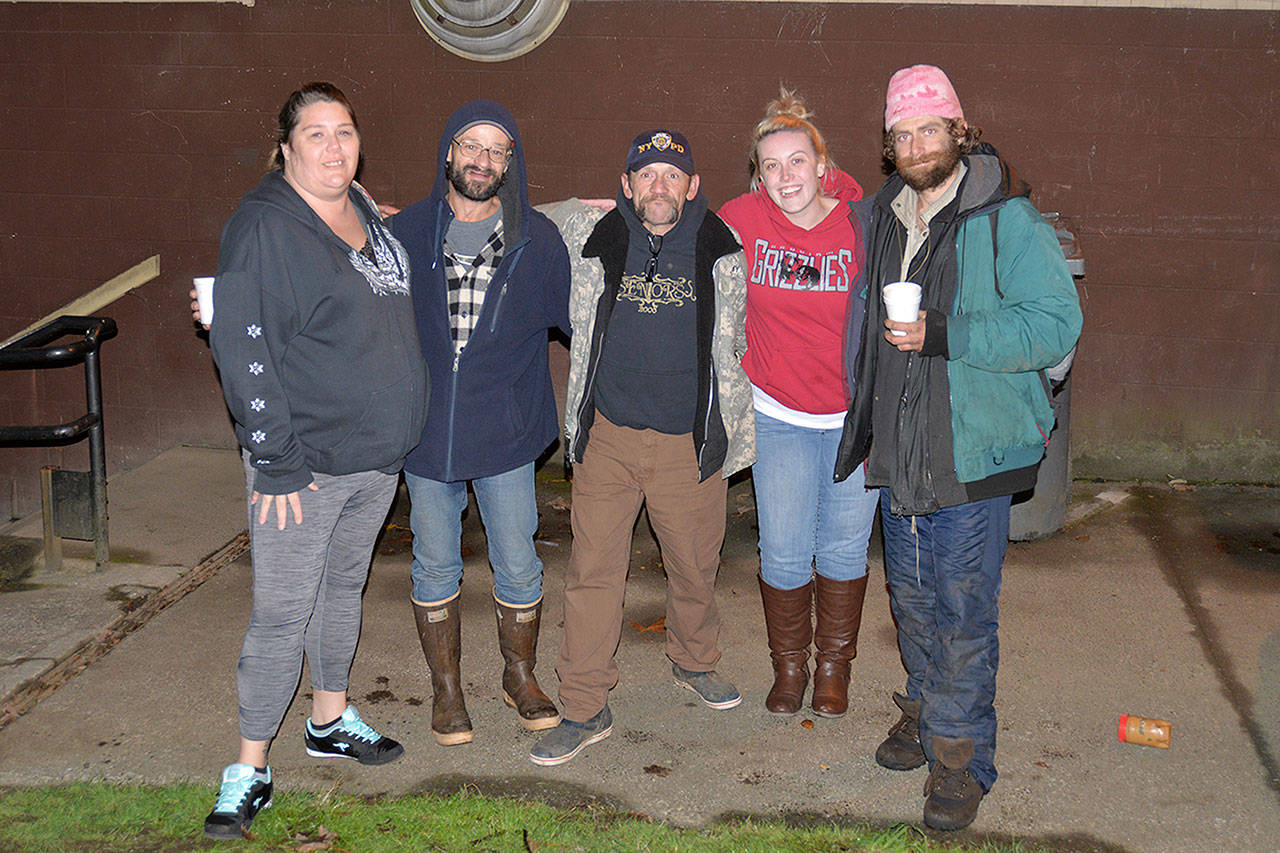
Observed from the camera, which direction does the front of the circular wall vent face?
facing the viewer

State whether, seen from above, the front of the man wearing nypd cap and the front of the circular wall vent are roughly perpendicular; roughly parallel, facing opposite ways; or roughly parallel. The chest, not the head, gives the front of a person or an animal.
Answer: roughly parallel

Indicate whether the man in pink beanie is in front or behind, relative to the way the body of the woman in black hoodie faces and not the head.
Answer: in front

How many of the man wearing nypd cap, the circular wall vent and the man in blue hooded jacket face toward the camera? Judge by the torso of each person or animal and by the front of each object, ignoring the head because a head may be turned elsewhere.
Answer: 3

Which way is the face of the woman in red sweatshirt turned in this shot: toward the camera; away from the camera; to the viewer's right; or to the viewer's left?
toward the camera

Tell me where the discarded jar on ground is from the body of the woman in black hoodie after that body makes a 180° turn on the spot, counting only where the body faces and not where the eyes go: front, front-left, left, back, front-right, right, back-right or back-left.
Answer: back-right

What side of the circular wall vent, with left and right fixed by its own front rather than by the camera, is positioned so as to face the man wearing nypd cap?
front

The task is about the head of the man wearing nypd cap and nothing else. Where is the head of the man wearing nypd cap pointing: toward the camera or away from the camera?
toward the camera

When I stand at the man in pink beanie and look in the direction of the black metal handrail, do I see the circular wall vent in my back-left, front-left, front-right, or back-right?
front-right

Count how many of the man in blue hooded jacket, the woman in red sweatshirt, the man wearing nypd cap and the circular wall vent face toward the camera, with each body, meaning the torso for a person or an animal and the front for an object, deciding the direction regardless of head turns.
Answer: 4

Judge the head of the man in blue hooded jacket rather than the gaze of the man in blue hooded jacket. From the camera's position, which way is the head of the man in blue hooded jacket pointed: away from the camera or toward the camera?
toward the camera

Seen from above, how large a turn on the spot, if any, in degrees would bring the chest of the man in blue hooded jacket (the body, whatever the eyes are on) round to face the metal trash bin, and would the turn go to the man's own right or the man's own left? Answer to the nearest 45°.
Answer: approximately 135° to the man's own left

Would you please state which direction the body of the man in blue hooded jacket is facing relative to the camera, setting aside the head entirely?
toward the camera

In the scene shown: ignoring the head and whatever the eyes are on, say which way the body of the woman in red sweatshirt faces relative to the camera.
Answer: toward the camera

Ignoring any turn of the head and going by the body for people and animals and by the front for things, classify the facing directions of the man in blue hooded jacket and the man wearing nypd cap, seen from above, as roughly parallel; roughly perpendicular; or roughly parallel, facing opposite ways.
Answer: roughly parallel

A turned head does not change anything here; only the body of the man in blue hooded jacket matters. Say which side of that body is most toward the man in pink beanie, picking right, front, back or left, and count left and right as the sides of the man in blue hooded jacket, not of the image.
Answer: left

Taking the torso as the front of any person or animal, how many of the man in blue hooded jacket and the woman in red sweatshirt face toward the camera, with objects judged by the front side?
2
